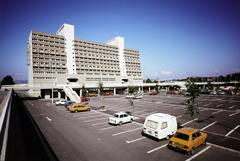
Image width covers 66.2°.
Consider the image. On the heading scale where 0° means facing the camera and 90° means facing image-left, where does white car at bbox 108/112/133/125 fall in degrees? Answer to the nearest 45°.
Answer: approximately 45°

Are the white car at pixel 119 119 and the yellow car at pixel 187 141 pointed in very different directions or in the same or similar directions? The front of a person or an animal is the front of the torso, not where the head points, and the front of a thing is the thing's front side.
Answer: same or similar directions
